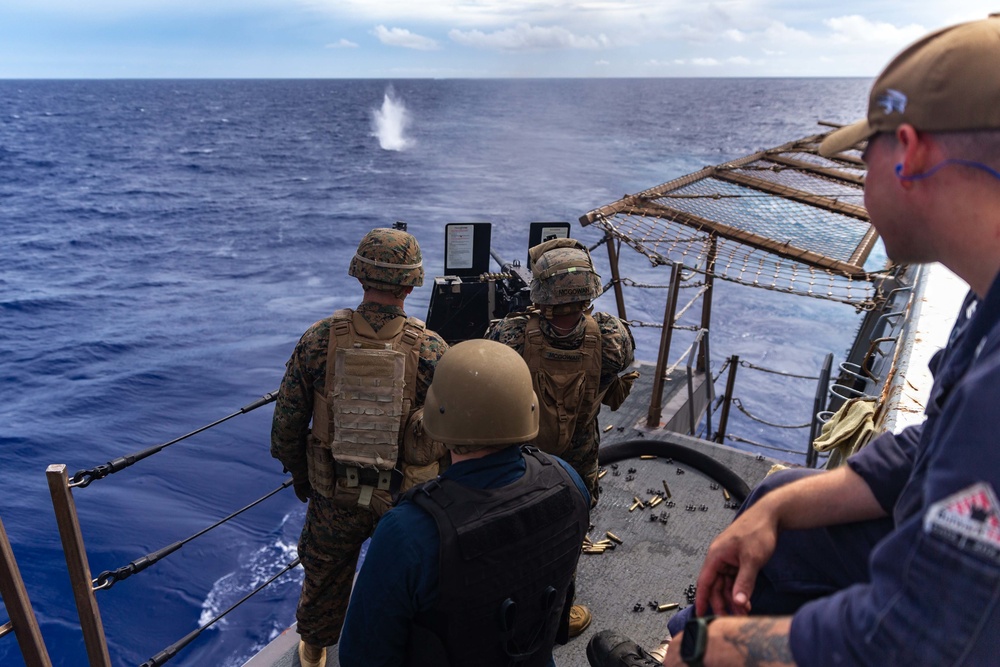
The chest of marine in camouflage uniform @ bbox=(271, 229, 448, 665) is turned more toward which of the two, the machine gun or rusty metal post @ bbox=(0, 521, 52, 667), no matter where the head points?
the machine gun

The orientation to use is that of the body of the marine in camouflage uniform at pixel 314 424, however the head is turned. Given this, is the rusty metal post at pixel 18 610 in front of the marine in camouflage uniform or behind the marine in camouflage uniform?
behind

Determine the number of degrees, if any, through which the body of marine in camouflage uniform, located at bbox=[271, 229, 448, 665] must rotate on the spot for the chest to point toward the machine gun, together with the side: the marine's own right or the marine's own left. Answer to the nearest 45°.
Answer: approximately 45° to the marine's own right

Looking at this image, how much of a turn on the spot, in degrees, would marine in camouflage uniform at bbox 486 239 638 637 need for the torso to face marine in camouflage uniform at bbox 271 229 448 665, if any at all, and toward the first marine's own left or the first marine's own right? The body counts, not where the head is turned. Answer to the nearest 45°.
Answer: approximately 135° to the first marine's own left

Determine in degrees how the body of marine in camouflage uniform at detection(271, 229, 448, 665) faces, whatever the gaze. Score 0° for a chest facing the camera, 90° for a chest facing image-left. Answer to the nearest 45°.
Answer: approximately 180°

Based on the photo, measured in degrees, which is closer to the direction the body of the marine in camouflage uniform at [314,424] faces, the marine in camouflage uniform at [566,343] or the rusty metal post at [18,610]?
the marine in camouflage uniform

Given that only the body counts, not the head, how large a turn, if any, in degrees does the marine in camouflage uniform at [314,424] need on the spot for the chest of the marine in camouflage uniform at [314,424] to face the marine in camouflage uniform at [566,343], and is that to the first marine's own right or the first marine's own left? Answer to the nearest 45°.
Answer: approximately 90° to the first marine's own right

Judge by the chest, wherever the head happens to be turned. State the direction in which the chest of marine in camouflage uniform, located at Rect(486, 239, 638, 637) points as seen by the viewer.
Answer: away from the camera

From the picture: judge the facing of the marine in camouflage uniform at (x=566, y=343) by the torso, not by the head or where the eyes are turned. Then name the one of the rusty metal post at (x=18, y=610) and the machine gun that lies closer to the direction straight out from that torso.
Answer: the machine gun

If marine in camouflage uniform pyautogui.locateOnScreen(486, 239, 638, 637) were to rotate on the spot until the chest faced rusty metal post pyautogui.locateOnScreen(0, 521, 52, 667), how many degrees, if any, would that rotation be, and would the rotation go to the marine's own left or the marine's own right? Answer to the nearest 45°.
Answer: approximately 135° to the marine's own left

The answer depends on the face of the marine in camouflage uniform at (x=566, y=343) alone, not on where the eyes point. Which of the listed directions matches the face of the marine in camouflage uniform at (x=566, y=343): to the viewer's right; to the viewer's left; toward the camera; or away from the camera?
away from the camera
